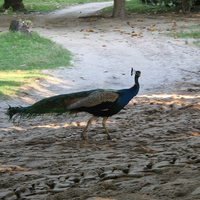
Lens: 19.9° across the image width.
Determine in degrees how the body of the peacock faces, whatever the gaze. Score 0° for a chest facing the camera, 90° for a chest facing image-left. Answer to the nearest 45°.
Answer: approximately 270°
